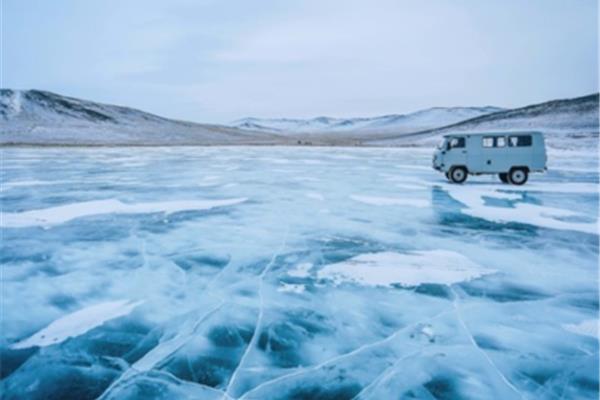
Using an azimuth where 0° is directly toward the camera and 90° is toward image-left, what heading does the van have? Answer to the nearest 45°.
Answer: approximately 90°
